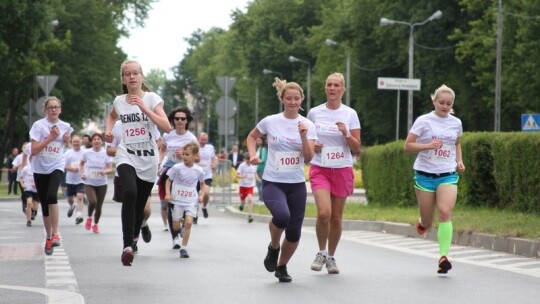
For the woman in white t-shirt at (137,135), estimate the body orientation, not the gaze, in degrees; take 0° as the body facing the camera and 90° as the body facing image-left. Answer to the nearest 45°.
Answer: approximately 0°

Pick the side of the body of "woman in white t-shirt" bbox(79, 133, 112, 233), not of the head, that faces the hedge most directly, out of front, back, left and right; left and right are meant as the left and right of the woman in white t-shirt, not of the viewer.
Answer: left

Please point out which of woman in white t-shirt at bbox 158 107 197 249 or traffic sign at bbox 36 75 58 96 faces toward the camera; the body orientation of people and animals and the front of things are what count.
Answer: the woman in white t-shirt

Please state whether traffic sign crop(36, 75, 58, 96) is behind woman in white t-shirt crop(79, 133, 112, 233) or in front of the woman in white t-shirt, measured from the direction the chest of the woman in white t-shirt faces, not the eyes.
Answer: behind

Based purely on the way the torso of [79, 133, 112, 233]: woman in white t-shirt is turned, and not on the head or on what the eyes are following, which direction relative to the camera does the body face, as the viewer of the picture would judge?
toward the camera

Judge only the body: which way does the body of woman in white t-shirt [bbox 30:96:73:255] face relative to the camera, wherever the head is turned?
toward the camera

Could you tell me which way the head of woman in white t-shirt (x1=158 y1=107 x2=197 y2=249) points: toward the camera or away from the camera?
toward the camera

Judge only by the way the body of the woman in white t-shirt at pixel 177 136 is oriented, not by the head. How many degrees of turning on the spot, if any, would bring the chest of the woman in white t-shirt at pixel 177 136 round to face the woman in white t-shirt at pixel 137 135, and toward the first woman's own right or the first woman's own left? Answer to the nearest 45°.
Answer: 0° — they already face them

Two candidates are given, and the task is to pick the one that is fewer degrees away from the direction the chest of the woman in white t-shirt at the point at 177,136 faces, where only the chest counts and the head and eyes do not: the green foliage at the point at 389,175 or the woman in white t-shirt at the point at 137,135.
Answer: the woman in white t-shirt

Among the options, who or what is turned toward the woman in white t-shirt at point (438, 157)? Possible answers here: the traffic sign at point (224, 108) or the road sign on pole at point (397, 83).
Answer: the road sign on pole
